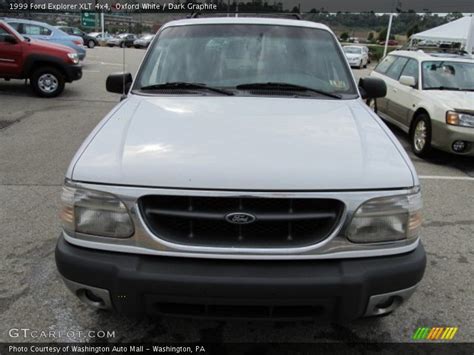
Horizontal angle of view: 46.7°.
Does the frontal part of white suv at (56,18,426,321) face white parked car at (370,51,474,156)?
no

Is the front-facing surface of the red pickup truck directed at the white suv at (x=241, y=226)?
no

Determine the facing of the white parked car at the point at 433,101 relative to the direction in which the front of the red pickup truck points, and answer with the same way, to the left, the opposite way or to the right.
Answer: to the right

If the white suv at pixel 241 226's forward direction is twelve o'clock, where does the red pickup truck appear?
The red pickup truck is roughly at 5 o'clock from the white suv.

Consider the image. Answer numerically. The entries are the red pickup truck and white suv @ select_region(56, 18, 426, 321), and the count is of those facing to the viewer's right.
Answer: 1

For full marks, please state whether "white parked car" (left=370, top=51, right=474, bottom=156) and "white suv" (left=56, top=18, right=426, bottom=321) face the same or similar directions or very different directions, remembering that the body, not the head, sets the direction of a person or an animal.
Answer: same or similar directions

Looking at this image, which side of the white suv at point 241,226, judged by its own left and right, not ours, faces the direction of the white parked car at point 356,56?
back

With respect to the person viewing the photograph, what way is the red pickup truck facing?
facing to the right of the viewer

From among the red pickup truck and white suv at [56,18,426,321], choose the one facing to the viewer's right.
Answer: the red pickup truck

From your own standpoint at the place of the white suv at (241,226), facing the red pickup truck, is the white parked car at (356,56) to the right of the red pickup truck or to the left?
right

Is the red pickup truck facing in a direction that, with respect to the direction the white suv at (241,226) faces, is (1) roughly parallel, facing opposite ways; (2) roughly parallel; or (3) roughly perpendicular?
roughly perpendicular

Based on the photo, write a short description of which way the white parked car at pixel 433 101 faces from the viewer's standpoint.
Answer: facing the viewer and to the right of the viewer

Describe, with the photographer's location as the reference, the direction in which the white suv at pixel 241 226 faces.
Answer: facing the viewer
